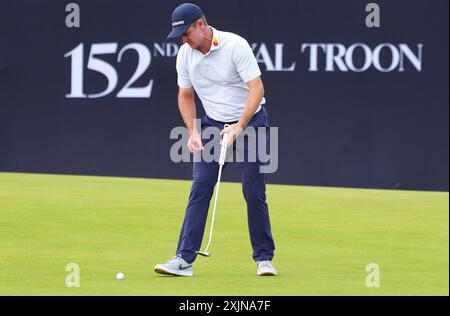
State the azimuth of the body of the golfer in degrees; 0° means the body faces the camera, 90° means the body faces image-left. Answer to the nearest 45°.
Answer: approximately 45°
